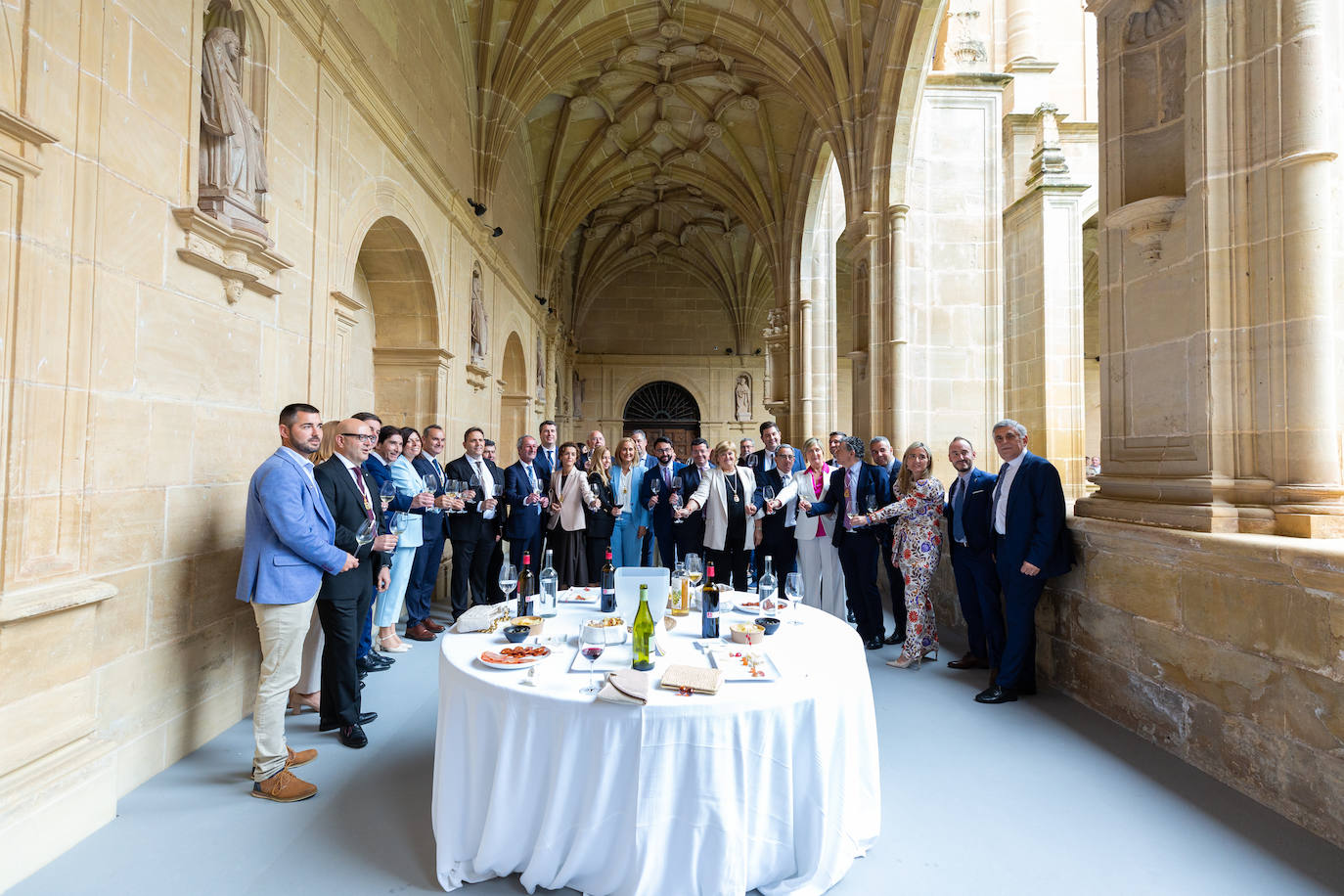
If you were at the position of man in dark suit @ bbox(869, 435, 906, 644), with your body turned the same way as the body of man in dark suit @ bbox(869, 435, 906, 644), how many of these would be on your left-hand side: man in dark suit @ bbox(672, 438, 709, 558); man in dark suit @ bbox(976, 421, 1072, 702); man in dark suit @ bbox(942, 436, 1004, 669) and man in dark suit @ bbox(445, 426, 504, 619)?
2

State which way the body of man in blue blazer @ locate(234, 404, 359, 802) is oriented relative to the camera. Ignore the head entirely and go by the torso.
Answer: to the viewer's right

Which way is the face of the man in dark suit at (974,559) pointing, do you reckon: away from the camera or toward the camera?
toward the camera

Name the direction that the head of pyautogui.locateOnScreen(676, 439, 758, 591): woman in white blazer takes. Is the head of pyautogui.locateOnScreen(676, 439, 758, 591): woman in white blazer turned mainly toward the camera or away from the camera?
toward the camera

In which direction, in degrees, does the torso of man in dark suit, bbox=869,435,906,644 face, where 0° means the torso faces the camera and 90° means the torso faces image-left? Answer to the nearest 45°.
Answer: approximately 45°

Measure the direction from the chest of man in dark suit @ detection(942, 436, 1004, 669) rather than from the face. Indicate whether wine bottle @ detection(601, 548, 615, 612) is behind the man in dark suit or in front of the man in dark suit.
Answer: in front

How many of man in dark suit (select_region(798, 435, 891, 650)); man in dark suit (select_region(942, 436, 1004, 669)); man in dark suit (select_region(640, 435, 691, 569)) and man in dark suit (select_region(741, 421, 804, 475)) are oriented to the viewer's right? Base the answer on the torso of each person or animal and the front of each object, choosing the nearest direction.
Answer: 0

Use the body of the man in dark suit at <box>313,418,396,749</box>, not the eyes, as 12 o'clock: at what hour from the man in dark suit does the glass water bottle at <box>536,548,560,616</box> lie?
The glass water bottle is roughly at 12 o'clock from the man in dark suit.

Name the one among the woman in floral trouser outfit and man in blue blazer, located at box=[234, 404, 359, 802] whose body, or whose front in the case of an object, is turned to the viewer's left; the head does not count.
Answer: the woman in floral trouser outfit

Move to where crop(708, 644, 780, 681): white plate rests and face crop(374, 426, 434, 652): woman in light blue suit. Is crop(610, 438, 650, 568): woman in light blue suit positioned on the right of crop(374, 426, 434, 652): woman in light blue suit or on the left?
right

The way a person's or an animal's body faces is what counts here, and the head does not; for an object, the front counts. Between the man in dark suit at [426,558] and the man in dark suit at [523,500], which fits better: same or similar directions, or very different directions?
same or similar directions

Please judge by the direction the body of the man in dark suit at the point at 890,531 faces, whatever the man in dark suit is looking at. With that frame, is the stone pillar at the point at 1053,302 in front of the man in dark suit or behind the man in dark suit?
behind

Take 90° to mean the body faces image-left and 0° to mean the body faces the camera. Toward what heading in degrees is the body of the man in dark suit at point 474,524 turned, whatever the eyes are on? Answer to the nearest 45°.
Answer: approximately 315°

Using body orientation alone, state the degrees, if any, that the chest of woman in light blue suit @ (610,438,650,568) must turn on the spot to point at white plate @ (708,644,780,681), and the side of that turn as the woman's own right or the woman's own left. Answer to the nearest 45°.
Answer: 0° — they already face it

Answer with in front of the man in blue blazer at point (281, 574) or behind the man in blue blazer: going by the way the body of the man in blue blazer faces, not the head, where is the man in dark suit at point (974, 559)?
in front

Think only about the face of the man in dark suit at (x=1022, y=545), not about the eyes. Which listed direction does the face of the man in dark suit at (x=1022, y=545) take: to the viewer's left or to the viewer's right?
to the viewer's left

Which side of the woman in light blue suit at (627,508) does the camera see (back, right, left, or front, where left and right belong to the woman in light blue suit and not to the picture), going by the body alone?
front

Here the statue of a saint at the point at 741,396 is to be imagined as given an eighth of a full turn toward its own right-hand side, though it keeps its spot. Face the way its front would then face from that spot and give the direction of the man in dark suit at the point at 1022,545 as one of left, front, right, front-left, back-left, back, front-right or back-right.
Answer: front-left
